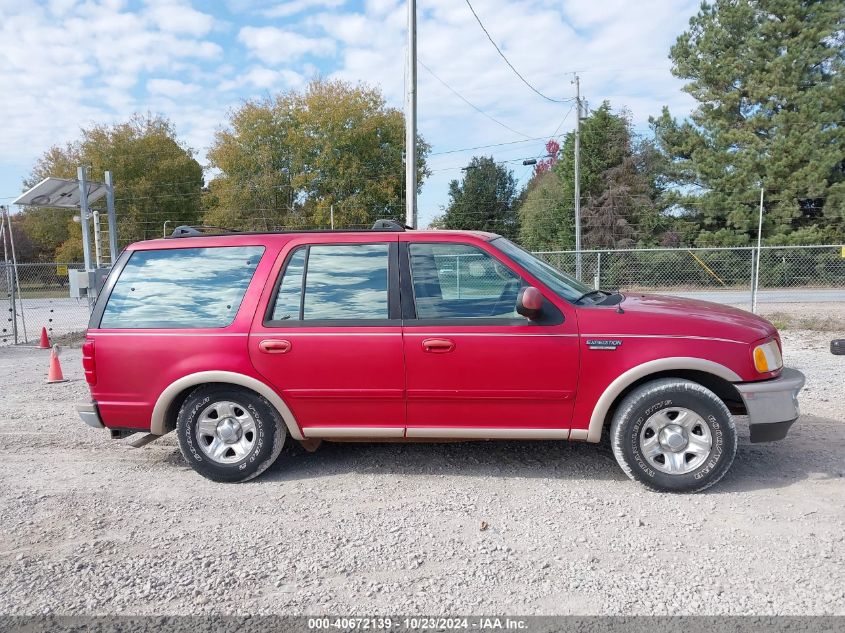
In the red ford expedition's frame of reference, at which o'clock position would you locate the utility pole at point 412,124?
The utility pole is roughly at 9 o'clock from the red ford expedition.

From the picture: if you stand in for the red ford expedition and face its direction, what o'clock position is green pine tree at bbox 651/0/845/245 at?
The green pine tree is roughly at 10 o'clock from the red ford expedition.

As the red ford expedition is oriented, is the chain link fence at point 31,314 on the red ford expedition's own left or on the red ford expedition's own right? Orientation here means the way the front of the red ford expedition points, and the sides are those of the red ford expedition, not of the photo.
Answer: on the red ford expedition's own left

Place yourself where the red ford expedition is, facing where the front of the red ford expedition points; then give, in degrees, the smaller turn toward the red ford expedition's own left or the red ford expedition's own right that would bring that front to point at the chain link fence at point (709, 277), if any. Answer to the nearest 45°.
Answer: approximately 45° to the red ford expedition's own left

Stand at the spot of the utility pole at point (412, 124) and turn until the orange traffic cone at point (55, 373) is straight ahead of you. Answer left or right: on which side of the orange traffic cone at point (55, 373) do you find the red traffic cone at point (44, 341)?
right

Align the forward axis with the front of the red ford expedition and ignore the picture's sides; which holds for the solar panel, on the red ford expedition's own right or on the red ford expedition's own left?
on the red ford expedition's own left

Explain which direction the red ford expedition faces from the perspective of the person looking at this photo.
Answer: facing to the right of the viewer

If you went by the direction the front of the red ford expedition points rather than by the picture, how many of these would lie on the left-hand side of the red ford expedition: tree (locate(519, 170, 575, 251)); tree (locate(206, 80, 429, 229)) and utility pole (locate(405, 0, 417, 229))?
3

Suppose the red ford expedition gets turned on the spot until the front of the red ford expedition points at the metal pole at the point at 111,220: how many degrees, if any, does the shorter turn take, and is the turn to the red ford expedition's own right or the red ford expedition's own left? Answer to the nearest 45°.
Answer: approximately 135° to the red ford expedition's own left

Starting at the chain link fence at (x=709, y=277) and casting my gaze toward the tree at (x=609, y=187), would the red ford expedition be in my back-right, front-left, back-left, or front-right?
back-left

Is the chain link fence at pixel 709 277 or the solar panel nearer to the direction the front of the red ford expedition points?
the chain link fence

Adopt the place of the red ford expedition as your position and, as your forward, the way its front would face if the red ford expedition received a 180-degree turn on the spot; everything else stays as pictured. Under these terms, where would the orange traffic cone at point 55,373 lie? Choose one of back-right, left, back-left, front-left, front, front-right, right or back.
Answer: front-right
